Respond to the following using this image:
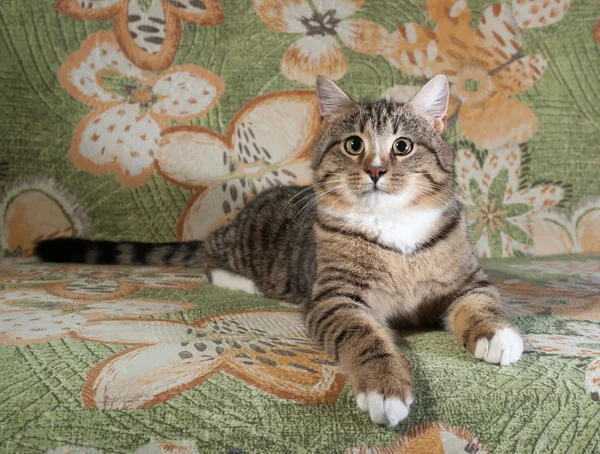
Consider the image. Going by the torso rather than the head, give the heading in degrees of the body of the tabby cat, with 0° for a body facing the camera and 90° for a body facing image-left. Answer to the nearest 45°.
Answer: approximately 315°
